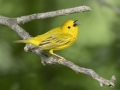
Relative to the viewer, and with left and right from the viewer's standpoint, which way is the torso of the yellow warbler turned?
facing to the right of the viewer
